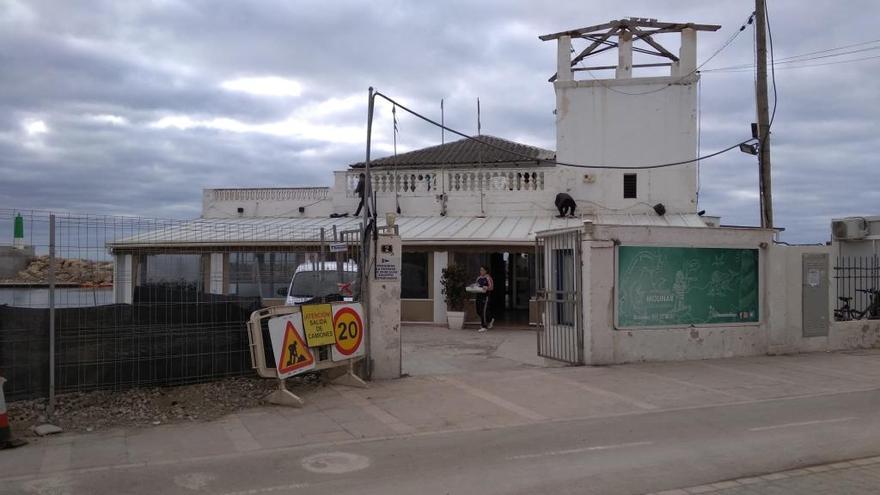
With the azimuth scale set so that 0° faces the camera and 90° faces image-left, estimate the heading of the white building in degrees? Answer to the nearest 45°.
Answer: approximately 0°

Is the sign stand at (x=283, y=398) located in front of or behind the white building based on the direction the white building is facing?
in front

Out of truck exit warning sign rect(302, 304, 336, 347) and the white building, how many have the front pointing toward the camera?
2

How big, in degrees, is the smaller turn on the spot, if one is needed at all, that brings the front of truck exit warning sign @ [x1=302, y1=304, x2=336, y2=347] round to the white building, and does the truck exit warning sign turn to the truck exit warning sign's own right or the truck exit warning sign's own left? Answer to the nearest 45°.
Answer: approximately 135° to the truck exit warning sign's own left

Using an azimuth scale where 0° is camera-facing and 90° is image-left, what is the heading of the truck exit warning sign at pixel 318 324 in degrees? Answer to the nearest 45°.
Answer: approximately 0°

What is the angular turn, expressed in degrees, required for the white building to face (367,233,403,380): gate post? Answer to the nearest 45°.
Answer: approximately 45° to its right

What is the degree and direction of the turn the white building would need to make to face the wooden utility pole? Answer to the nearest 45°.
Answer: approximately 45° to its left

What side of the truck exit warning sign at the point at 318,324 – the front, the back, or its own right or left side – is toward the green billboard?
left
